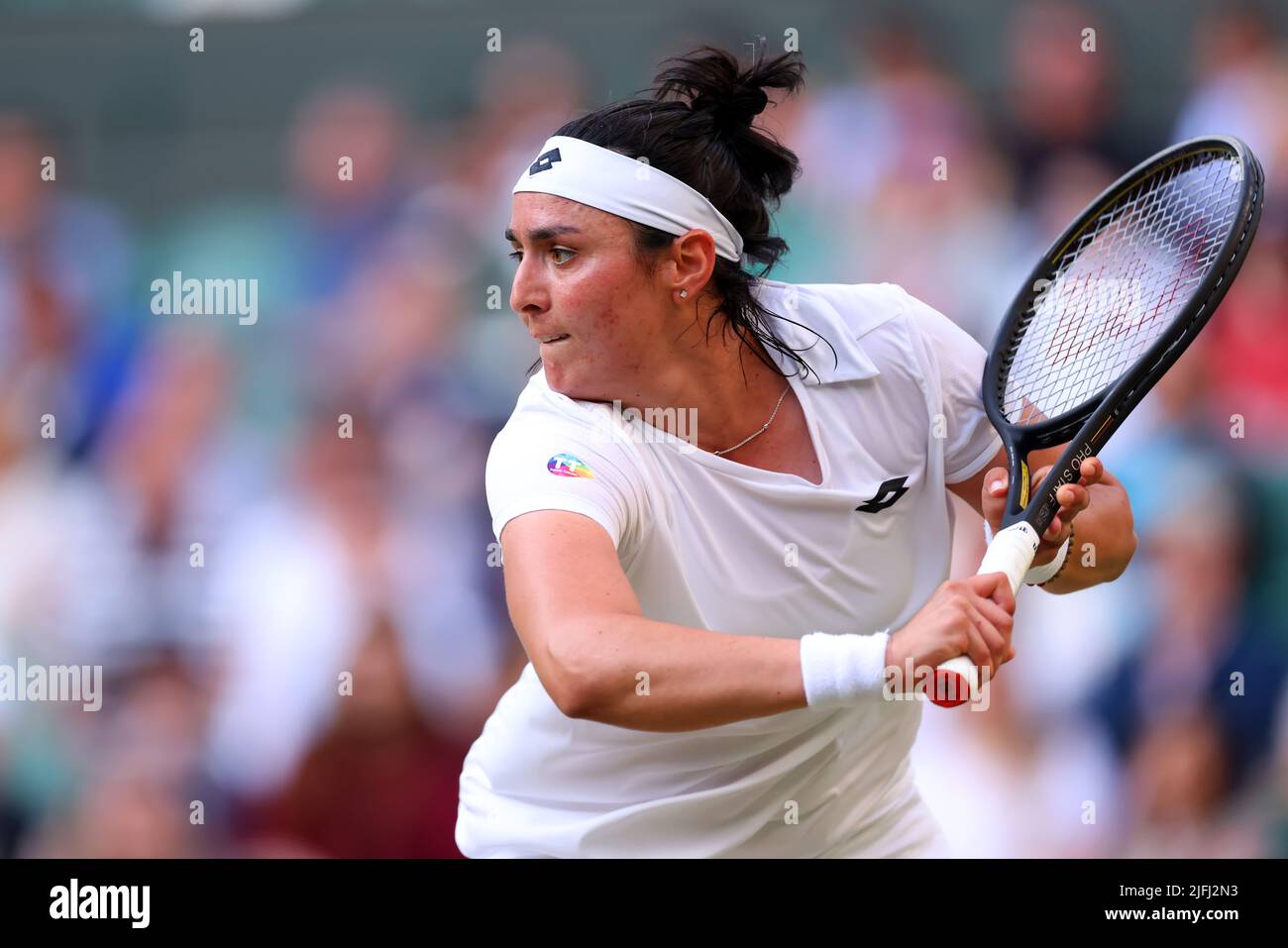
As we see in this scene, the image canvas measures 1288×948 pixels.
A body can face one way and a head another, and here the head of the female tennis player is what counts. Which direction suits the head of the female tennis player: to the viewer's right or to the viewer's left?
to the viewer's left

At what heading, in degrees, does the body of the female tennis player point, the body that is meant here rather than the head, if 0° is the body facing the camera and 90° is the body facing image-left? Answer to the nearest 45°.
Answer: approximately 0°
